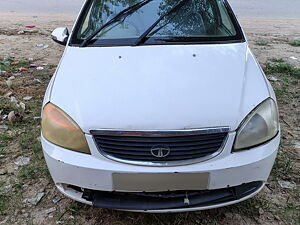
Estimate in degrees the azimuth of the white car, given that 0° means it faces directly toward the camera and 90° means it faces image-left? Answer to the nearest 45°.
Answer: approximately 0°
